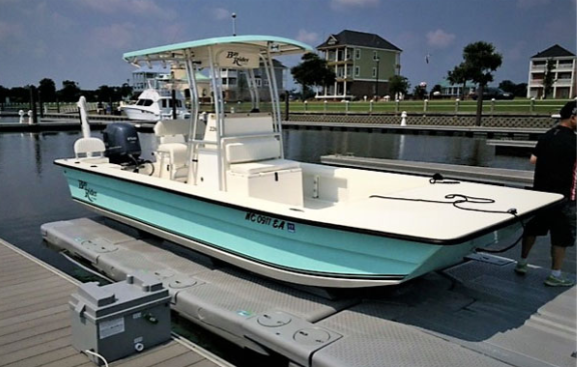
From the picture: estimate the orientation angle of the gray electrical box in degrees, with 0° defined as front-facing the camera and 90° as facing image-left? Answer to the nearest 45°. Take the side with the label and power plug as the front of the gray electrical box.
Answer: approximately 315°

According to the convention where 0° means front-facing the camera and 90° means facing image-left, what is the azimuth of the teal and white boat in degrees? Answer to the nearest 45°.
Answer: approximately 315°

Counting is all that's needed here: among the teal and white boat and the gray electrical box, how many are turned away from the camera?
0

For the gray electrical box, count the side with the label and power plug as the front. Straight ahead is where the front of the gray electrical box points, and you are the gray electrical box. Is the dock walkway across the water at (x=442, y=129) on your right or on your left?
on your left

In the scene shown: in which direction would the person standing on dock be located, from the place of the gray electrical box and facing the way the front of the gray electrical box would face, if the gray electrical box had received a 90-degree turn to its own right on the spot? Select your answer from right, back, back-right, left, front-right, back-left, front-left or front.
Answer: back-left

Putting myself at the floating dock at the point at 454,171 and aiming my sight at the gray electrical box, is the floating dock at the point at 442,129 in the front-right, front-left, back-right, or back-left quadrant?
back-right

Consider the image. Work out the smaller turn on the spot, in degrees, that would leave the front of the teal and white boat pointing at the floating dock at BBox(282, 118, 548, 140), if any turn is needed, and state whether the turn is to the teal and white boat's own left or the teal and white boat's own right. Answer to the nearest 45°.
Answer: approximately 135° to the teal and white boat's own left

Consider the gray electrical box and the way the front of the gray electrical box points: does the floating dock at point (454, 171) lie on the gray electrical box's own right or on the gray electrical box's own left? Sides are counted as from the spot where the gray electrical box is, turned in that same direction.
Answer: on the gray electrical box's own left
